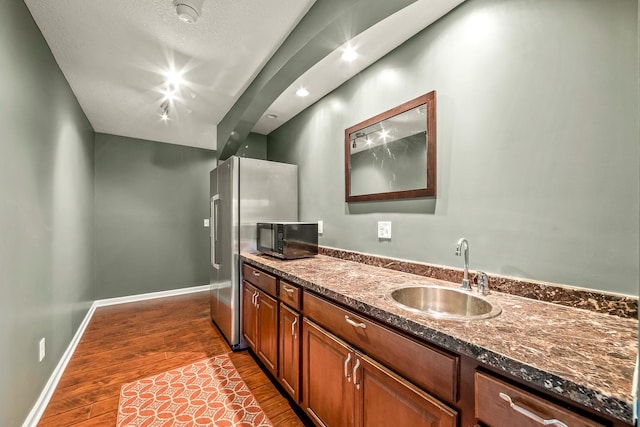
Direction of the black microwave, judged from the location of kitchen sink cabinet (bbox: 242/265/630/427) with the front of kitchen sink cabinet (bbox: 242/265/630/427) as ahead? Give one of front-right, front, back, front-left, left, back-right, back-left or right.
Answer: right

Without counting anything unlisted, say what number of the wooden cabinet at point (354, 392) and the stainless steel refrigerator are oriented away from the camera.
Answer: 0

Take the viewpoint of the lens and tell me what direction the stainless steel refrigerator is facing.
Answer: facing to the left of the viewer

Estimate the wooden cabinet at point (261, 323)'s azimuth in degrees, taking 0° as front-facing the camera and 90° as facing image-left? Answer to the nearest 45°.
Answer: approximately 45°

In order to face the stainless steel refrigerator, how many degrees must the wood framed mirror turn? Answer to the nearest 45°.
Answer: approximately 45° to its right

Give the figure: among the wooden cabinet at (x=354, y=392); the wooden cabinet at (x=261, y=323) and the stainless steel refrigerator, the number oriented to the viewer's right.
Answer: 0

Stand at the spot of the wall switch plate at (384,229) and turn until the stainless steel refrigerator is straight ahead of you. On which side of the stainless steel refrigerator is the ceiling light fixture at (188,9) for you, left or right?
left

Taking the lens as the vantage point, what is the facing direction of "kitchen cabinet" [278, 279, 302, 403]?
facing the viewer and to the left of the viewer
